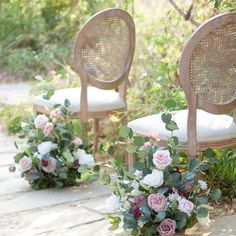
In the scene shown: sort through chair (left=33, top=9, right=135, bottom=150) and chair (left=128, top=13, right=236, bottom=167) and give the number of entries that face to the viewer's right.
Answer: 0

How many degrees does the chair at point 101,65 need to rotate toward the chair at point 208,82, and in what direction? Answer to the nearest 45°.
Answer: approximately 180°

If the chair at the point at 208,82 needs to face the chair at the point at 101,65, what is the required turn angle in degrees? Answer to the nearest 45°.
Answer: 0° — it already faces it

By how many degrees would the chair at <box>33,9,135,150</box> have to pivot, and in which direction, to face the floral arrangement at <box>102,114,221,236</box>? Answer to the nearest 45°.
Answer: approximately 135° to its left

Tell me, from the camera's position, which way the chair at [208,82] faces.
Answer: facing away from the viewer and to the left of the viewer
